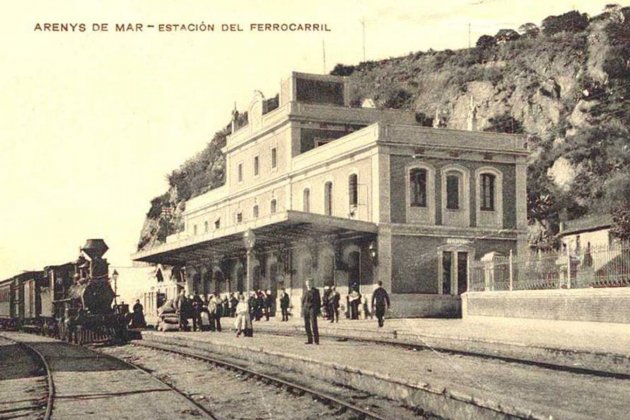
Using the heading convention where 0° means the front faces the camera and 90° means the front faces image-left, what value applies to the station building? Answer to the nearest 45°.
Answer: approximately 45°

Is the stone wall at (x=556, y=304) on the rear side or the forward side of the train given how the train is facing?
on the forward side

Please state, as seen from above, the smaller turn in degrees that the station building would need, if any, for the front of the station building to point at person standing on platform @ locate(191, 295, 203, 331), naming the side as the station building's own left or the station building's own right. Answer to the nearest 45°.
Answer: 0° — it already faces them
